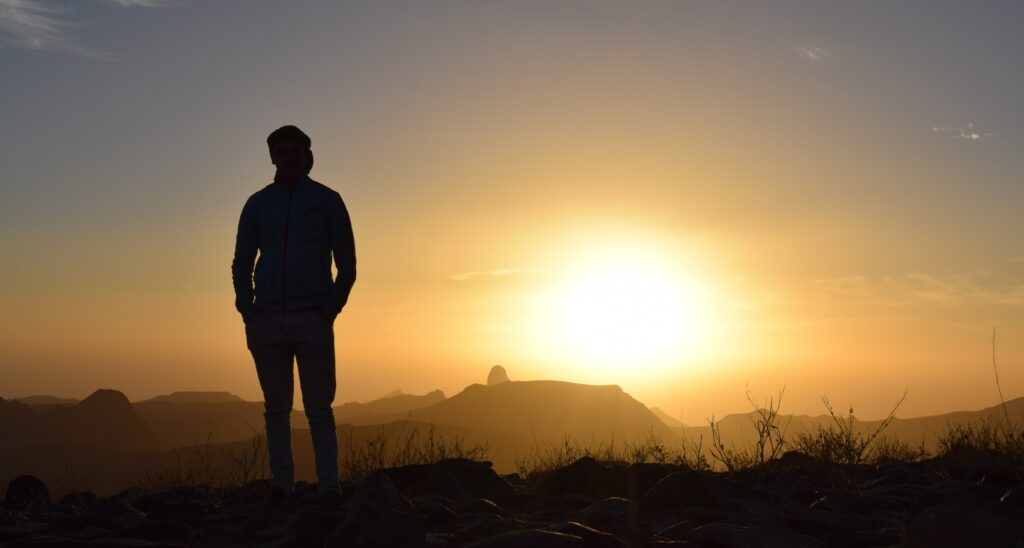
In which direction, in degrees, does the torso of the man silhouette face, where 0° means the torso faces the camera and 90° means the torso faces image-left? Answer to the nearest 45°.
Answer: approximately 0°

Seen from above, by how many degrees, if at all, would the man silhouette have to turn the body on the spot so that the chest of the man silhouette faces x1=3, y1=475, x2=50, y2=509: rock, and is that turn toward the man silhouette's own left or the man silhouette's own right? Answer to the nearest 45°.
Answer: approximately 135° to the man silhouette's own right

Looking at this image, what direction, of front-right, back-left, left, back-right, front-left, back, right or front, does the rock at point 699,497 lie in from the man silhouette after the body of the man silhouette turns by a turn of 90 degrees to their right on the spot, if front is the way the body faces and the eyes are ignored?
back-left

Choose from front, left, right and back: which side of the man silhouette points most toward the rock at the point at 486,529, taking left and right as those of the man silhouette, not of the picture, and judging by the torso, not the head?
front

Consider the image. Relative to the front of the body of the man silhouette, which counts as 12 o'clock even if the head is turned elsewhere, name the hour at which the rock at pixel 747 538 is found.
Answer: The rock is roughly at 11 o'clock from the man silhouette.

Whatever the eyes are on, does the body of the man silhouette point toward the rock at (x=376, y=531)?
yes

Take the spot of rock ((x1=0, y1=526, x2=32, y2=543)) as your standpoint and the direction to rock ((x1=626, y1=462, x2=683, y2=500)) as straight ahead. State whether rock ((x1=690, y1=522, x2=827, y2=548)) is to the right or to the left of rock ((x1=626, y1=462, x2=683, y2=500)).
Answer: right

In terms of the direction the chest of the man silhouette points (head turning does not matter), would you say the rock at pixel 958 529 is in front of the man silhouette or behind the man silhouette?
in front

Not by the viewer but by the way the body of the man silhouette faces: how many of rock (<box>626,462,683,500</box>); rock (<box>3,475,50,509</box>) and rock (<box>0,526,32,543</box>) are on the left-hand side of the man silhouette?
1

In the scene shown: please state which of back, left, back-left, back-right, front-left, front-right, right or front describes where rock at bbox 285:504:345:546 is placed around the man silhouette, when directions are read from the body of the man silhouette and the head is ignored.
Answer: front

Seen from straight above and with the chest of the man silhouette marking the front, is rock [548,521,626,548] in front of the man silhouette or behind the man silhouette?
in front

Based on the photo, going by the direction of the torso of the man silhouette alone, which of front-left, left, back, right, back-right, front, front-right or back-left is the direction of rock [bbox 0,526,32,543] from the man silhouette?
front-right
